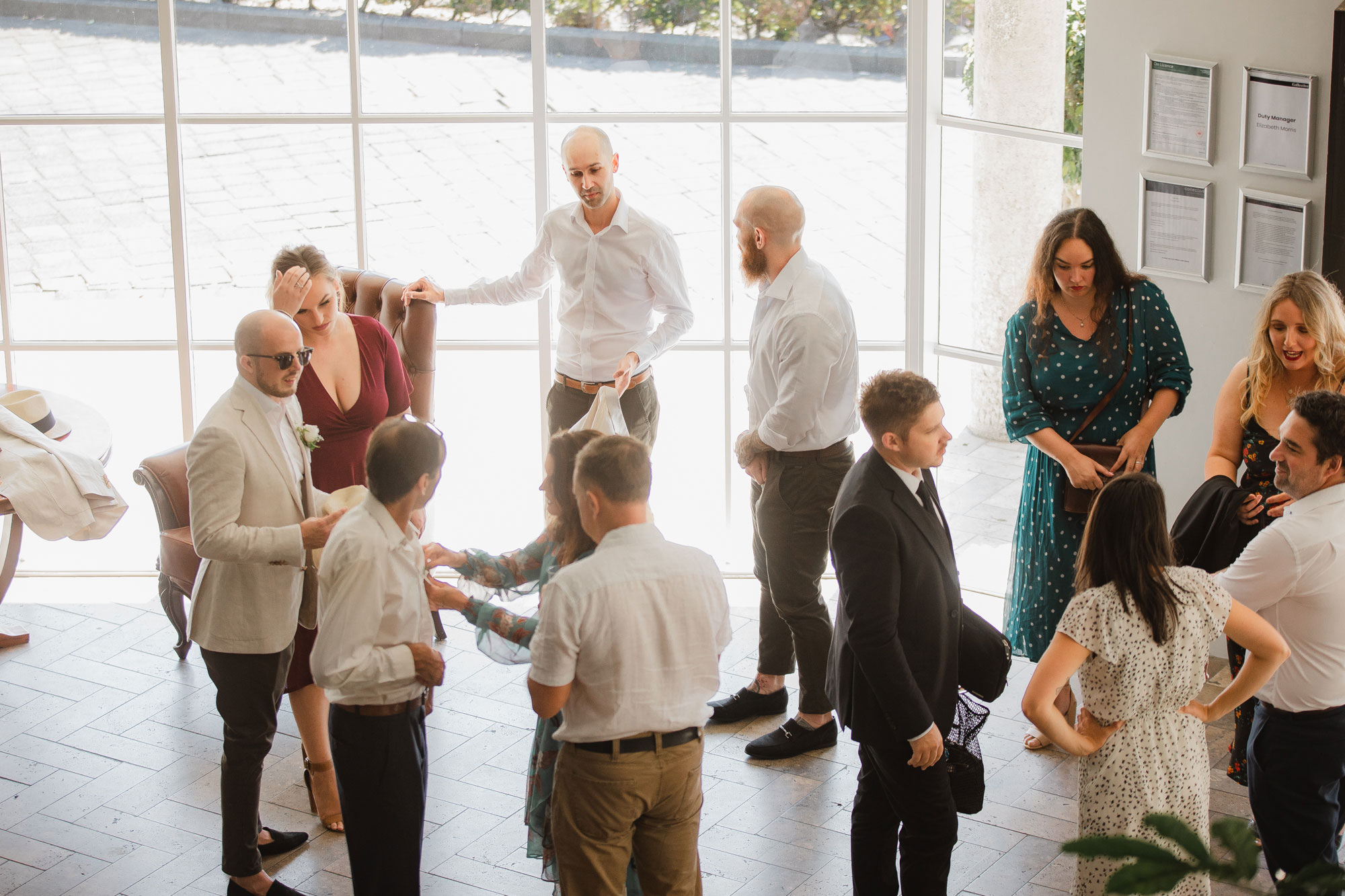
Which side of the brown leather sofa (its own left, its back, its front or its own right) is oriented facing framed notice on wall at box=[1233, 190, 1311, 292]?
left

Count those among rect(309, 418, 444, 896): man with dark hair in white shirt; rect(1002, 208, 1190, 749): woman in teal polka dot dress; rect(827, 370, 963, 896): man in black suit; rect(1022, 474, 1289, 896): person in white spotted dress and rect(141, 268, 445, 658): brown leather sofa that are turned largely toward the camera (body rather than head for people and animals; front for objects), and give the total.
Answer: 2

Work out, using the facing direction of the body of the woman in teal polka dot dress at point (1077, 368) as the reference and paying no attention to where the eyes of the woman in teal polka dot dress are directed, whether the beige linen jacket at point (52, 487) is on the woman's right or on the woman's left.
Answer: on the woman's right

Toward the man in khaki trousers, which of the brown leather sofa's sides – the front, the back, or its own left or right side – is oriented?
front

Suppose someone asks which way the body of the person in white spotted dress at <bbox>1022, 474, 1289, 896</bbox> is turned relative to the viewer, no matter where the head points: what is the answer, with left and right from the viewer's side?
facing away from the viewer

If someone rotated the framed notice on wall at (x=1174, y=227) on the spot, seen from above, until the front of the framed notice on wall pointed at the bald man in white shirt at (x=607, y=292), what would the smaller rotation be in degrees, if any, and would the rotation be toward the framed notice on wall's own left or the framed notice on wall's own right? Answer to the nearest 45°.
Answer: approximately 45° to the framed notice on wall's own right

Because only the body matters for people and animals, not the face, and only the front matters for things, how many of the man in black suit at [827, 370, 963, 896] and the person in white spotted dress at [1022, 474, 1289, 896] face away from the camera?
1

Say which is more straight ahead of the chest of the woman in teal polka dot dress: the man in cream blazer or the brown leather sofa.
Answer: the man in cream blazer

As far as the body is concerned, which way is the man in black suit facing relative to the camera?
to the viewer's right

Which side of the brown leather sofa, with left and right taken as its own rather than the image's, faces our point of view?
front

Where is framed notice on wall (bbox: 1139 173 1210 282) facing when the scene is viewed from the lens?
facing the viewer and to the left of the viewer

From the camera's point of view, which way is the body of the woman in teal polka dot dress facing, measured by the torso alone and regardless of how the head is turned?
toward the camera

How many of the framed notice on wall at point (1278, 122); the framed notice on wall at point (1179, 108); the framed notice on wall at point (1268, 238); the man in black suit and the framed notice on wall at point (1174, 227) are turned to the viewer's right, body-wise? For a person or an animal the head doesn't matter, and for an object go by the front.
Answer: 1

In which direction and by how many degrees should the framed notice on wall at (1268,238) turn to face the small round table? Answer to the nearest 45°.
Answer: approximately 45° to its right
